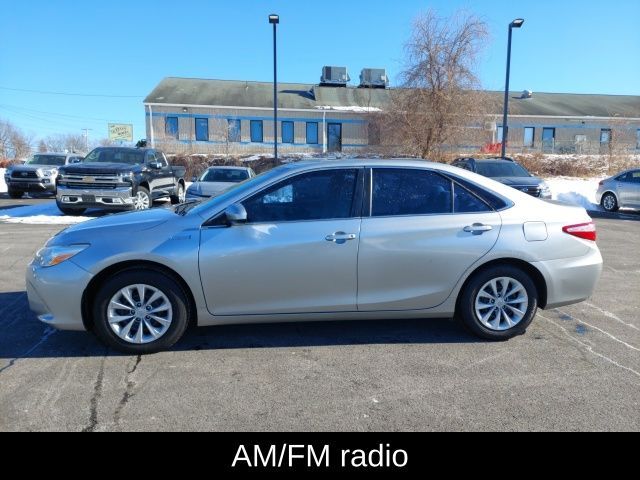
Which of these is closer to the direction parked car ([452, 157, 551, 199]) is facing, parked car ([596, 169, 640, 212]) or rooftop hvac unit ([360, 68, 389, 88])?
the parked car

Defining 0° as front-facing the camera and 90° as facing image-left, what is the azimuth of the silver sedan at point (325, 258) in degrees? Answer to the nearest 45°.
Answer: approximately 90°

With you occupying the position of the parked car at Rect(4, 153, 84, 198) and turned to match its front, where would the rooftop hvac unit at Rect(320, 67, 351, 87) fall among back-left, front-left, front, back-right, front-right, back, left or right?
back

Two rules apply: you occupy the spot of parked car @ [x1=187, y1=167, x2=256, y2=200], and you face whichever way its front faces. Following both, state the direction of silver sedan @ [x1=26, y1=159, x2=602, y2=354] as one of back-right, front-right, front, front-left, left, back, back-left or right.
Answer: front-left

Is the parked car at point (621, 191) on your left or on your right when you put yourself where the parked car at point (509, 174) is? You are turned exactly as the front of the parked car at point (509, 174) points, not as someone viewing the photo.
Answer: on your left

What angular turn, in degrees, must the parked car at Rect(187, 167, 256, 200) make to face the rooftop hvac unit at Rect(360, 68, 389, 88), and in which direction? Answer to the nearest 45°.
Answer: approximately 180°

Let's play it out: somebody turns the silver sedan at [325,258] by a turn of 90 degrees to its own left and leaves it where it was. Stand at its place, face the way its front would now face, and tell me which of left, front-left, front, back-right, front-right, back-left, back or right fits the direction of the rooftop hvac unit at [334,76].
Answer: back

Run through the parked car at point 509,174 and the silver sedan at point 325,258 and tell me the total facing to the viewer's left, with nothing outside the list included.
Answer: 1

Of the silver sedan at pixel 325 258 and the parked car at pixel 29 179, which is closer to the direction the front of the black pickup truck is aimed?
the silver sedan

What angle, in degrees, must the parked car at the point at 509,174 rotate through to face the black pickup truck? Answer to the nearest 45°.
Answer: approximately 90° to its right

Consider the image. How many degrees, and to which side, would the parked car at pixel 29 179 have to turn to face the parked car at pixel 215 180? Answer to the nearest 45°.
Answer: approximately 90° to its left

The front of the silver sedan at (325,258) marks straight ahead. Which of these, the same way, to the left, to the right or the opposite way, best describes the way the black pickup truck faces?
to the left

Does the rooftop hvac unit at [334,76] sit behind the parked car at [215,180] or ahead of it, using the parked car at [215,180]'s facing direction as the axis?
behind

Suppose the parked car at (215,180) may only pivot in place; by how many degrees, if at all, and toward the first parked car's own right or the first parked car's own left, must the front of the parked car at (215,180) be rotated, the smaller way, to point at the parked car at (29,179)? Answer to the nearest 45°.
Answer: approximately 90° to the first parked car's own right

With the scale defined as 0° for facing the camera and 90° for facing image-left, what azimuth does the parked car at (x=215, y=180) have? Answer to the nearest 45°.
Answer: approximately 45°
